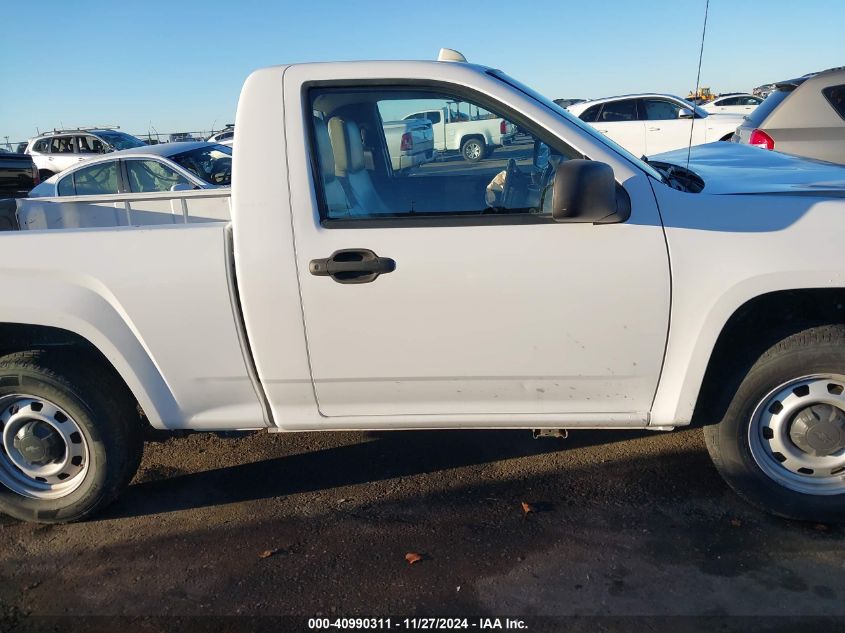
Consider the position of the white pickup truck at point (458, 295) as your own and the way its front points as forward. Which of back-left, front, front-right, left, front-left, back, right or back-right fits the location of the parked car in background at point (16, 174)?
back-left

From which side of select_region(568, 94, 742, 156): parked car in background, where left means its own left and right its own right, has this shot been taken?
right

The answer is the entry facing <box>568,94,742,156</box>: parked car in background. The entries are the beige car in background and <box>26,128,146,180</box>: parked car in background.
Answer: <box>26,128,146,180</box>: parked car in background

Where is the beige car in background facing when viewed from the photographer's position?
facing to the right of the viewer

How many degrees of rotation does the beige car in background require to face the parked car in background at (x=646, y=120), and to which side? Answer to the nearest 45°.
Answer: approximately 90° to its left

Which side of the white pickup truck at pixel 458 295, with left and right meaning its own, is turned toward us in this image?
right

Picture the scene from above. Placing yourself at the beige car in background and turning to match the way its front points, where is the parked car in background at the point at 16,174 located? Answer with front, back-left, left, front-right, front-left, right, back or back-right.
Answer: back
